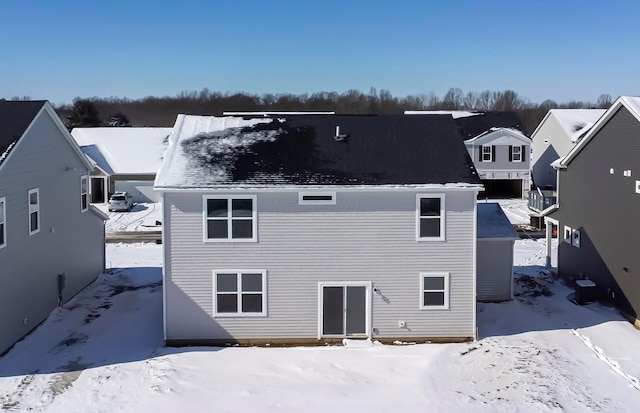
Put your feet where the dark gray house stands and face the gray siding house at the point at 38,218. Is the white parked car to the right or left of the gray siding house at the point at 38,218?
right

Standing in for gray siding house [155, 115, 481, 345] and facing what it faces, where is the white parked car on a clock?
The white parked car is roughly at 11 o'clock from the gray siding house.

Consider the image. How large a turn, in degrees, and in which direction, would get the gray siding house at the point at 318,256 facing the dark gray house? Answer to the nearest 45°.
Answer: approximately 90° to its right

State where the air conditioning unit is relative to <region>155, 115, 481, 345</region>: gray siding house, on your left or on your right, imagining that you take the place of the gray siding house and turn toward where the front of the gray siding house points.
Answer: on your right

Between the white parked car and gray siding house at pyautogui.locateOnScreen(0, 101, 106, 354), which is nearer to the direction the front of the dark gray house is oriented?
the white parked car

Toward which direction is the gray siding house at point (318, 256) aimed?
away from the camera

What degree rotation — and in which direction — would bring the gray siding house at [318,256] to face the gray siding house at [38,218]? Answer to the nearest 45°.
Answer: approximately 90° to its left

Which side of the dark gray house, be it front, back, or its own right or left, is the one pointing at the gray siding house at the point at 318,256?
left

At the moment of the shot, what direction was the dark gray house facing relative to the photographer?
facing away from the viewer and to the left of the viewer

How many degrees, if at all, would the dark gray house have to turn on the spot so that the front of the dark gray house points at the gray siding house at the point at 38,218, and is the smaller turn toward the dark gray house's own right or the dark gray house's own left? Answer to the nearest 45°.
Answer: approximately 90° to the dark gray house's own left
